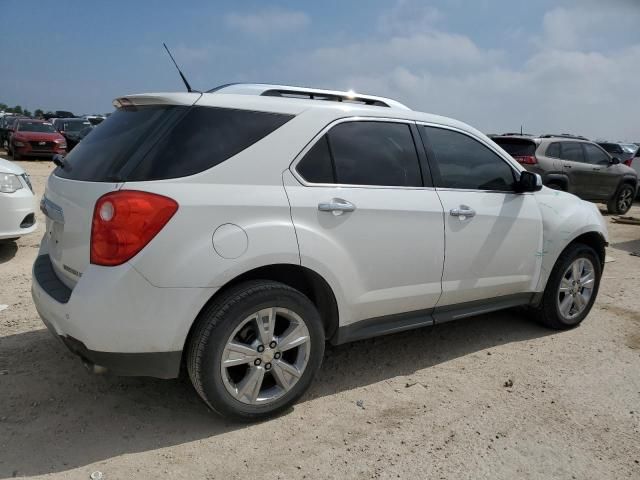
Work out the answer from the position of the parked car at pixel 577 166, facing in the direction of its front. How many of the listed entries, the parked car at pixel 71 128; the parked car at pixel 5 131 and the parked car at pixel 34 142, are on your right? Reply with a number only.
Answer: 0

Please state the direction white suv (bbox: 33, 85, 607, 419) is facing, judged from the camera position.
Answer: facing away from the viewer and to the right of the viewer

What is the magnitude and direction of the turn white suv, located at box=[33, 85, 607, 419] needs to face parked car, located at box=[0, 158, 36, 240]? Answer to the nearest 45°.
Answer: approximately 90° to its left

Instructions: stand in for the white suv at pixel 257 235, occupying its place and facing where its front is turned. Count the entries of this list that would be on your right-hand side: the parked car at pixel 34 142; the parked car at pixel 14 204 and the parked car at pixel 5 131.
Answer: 0

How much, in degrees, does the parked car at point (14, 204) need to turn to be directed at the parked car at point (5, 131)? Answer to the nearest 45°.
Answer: approximately 135° to its left

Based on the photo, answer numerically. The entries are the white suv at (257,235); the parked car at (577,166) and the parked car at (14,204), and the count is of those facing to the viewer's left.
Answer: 0

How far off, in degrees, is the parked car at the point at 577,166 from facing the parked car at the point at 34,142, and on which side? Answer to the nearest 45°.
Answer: approximately 135° to its left

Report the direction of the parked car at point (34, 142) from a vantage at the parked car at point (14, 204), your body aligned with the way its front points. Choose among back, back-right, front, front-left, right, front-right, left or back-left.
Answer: back-left

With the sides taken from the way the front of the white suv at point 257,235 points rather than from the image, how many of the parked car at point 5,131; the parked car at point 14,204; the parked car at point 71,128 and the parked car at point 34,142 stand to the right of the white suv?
0

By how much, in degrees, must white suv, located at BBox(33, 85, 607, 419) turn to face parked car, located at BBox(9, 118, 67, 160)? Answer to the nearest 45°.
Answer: approximately 90° to its left

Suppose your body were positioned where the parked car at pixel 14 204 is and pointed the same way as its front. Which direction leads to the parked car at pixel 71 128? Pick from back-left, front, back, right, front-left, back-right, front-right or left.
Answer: back-left

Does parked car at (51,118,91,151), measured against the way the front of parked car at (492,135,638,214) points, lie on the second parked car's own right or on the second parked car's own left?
on the second parked car's own left

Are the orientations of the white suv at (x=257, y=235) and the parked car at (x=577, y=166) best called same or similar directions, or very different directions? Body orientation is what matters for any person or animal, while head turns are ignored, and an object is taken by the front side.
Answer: same or similar directions

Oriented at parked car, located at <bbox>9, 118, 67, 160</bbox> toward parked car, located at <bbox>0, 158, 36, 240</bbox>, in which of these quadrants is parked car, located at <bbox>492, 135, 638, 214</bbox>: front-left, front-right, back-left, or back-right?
front-left

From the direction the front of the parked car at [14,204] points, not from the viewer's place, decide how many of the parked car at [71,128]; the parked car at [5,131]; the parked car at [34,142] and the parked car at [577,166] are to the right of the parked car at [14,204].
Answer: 0

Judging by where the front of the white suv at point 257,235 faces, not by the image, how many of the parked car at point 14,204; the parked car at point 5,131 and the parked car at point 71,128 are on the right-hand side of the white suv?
0

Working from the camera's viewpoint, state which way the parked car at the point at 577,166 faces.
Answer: facing away from the viewer and to the right of the viewer
